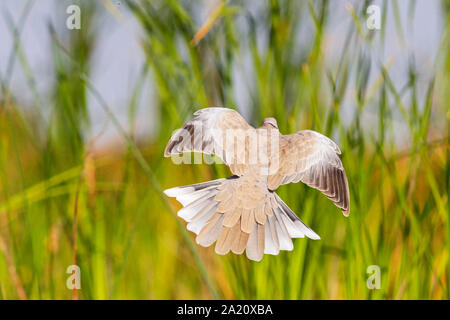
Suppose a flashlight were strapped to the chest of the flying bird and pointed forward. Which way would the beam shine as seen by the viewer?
away from the camera
